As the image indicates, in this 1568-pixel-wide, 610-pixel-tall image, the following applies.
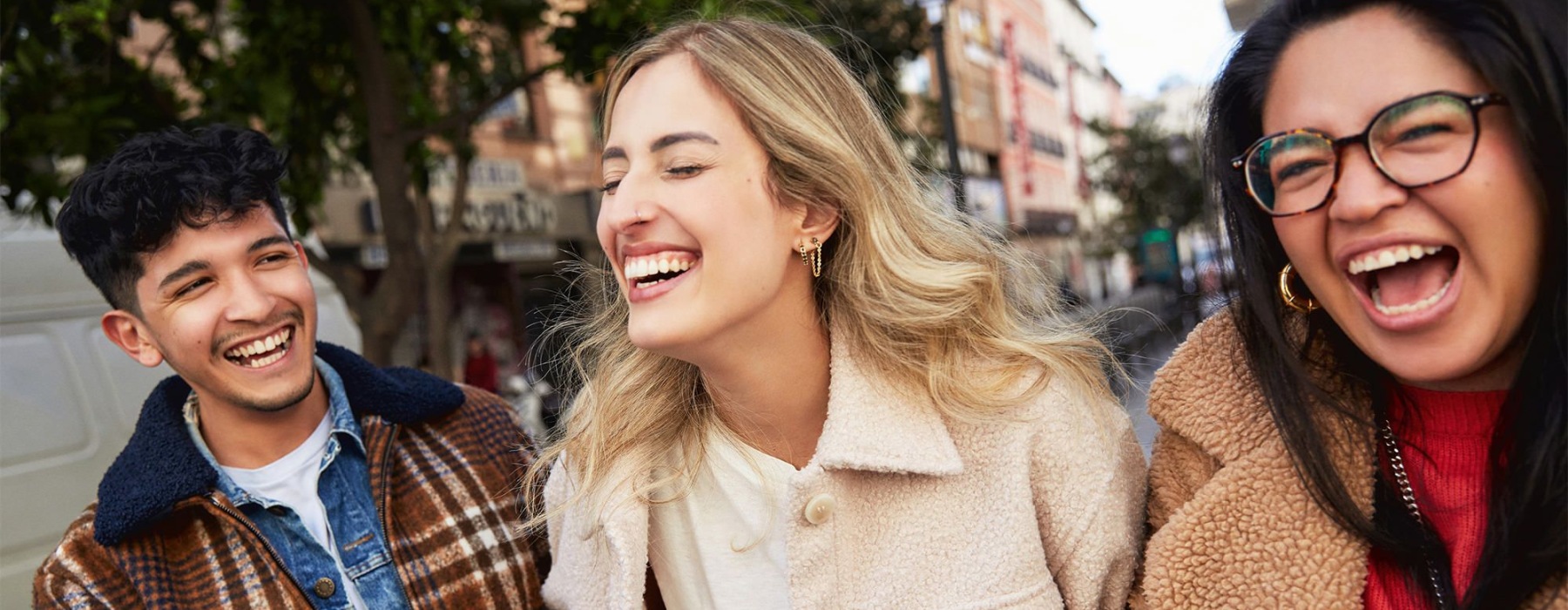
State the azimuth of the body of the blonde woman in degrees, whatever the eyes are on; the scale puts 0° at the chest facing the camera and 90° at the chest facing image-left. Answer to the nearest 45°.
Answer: approximately 45°

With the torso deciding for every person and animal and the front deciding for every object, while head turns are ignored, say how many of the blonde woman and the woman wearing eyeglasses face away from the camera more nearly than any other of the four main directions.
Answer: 0

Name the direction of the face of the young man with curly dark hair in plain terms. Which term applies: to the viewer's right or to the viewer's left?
to the viewer's right

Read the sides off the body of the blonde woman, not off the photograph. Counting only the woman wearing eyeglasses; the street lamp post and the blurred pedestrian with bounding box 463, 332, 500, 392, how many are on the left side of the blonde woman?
1

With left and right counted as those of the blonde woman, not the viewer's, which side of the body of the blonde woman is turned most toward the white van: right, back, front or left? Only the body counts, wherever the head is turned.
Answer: right

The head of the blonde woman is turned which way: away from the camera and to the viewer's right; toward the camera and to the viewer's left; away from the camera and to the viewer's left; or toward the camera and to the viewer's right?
toward the camera and to the viewer's left

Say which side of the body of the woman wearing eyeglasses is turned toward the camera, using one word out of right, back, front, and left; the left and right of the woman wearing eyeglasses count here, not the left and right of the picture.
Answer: front

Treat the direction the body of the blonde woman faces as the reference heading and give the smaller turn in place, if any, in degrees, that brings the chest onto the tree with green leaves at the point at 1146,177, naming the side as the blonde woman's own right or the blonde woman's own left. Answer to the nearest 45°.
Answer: approximately 135° to the blonde woman's own right

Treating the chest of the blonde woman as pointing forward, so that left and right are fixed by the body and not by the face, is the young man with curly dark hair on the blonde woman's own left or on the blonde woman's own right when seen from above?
on the blonde woman's own right

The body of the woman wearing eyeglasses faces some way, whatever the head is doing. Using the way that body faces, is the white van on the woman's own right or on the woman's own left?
on the woman's own right
